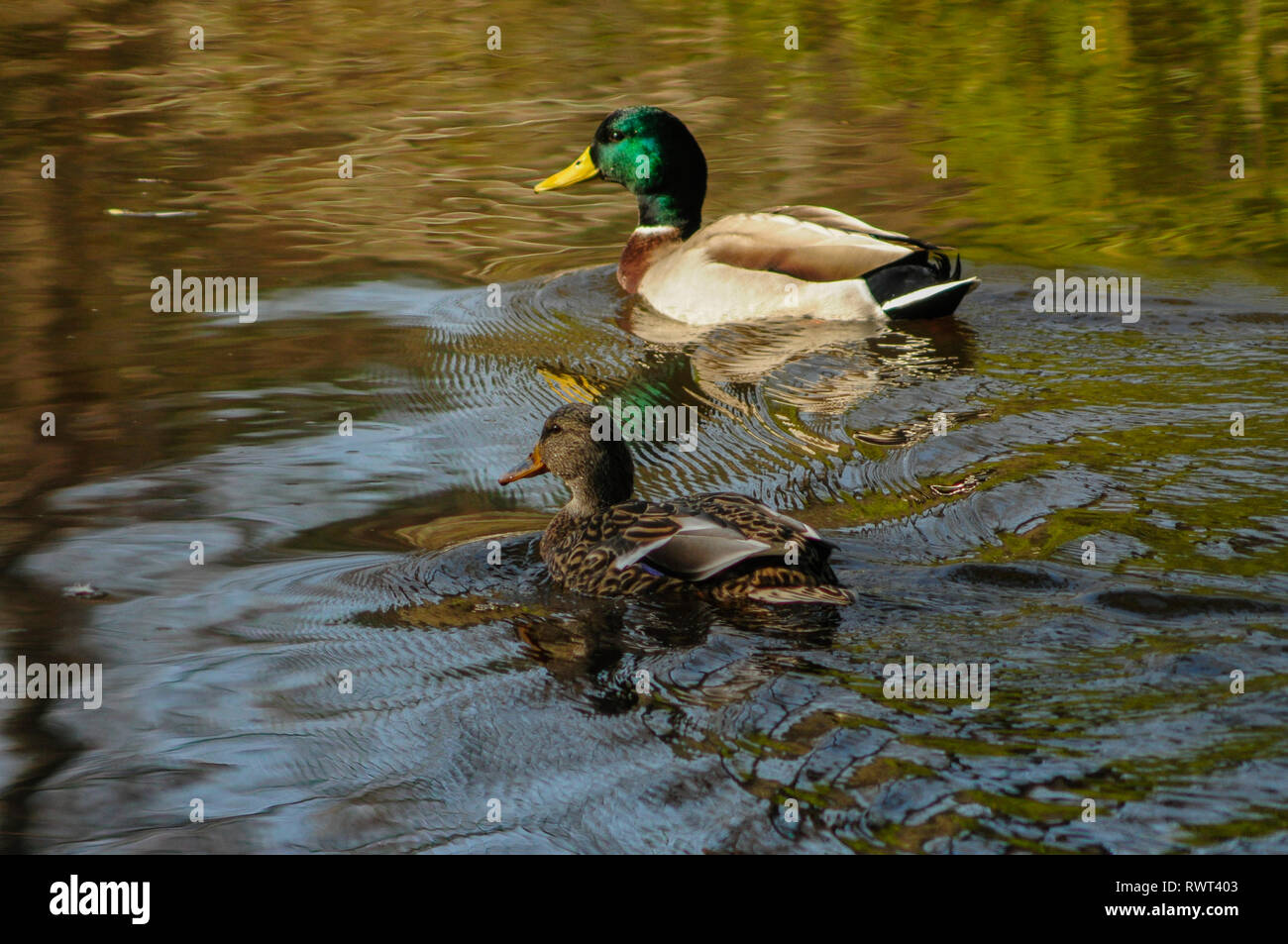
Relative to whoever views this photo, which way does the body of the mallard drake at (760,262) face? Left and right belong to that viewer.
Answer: facing to the left of the viewer

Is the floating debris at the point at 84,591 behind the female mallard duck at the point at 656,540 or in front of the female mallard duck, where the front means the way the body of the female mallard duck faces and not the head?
in front

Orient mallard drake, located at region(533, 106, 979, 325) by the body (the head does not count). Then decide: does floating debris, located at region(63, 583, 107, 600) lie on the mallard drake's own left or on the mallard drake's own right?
on the mallard drake's own left

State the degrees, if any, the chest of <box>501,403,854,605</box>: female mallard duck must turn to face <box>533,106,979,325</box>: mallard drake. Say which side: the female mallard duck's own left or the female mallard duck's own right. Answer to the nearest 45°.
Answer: approximately 90° to the female mallard duck's own right

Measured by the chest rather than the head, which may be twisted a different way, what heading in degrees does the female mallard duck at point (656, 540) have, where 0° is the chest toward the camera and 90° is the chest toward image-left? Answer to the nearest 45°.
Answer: approximately 90°

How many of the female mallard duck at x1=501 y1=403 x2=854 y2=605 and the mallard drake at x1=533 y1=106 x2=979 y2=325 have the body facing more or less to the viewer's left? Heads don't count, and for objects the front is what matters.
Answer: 2

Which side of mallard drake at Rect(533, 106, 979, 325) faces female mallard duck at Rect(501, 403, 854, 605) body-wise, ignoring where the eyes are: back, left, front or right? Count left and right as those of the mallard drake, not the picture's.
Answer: left
